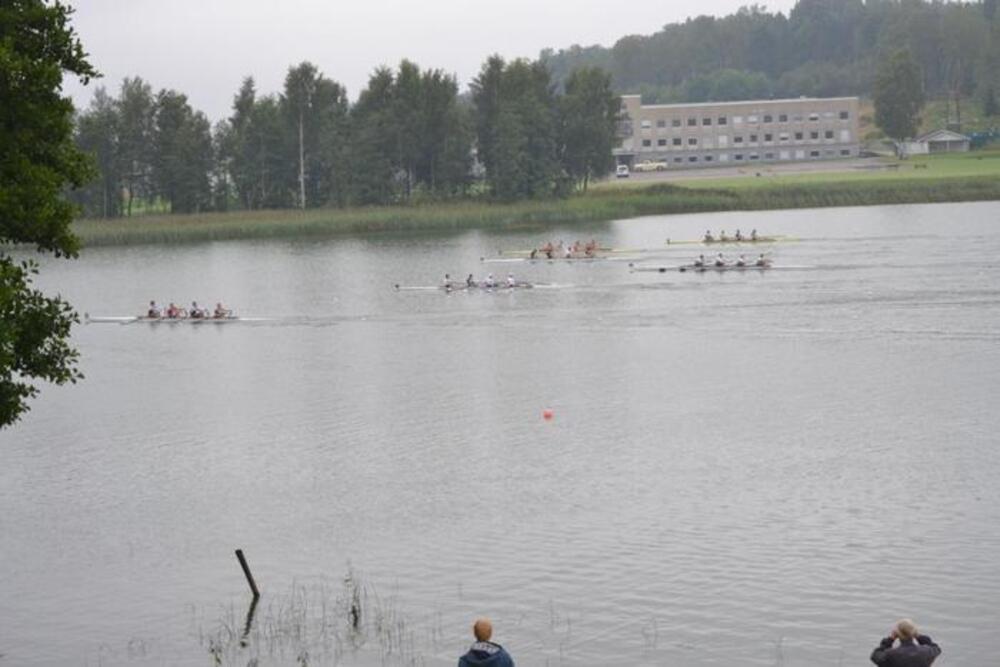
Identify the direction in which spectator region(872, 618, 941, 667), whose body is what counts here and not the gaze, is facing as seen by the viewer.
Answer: away from the camera

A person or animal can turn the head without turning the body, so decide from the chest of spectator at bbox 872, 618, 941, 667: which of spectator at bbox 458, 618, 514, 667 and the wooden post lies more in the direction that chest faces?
the wooden post

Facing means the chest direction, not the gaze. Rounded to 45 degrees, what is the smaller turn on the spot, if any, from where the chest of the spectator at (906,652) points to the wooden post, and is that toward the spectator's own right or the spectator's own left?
approximately 45° to the spectator's own left

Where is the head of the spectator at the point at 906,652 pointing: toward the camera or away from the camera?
away from the camera

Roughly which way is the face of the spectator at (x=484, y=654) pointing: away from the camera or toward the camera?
away from the camera

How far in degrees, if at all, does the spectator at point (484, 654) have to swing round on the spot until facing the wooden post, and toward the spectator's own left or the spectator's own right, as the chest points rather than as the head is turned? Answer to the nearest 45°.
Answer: approximately 45° to the spectator's own left

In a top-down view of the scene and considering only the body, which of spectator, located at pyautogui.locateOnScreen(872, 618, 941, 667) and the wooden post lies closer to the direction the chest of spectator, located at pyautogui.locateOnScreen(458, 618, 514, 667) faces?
the wooden post

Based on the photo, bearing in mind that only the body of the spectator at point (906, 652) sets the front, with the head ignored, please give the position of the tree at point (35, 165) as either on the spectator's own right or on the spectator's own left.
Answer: on the spectator's own left

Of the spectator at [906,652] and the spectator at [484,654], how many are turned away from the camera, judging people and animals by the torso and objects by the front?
2

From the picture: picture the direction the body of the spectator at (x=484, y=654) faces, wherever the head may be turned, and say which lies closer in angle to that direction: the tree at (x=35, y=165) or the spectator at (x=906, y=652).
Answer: the tree

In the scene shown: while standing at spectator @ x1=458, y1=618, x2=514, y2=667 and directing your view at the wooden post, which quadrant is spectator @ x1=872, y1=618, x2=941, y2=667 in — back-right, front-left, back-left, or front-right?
back-right

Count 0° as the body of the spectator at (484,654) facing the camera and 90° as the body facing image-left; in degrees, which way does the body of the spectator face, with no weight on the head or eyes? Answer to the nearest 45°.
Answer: approximately 180°

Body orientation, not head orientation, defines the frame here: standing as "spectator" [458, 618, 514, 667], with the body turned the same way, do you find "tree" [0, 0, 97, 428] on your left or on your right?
on your left
